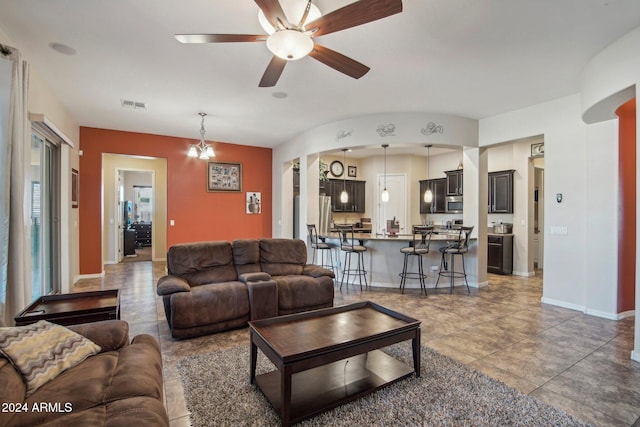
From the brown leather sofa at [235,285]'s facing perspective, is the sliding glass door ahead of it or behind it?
behind

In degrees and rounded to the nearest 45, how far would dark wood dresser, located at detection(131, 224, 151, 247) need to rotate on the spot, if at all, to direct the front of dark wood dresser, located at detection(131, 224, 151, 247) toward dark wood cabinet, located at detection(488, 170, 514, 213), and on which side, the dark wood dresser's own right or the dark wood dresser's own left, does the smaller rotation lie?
approximately 45° to the dark wood dresser's own left

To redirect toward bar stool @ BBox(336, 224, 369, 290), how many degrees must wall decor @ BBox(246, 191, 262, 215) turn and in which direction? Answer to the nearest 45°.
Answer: approximately 45° to its left

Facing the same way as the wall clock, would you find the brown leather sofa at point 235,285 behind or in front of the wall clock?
in front

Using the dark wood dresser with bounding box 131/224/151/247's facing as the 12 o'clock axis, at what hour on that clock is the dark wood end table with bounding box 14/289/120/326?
The dark wood end table is roughly at 12 o'clock from the dark wood dresser.

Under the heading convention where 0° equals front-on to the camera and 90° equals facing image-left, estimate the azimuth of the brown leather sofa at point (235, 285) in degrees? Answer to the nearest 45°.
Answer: approximately 315°

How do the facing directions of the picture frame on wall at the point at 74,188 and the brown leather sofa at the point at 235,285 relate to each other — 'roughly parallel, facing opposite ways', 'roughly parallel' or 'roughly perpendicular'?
roughly perpendicular

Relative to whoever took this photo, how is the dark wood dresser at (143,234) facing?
facing the viewer

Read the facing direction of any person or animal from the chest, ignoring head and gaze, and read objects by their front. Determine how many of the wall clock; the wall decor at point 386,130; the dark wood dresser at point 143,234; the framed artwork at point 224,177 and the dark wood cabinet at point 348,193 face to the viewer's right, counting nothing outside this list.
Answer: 0

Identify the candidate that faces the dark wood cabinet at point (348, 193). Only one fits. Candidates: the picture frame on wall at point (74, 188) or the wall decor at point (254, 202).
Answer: the picture frame on wall

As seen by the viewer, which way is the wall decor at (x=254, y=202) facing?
toward the camera

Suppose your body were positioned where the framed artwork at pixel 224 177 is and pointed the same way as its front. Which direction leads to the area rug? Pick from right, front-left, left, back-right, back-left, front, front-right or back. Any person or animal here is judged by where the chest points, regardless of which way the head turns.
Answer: front

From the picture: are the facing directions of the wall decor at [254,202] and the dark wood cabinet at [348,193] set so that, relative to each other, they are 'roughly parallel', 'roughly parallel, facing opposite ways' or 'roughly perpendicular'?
roughly parallel

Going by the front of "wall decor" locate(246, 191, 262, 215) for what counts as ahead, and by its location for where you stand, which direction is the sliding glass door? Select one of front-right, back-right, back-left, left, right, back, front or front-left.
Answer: front-right

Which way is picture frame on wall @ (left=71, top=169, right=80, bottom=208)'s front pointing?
to the viewer's right

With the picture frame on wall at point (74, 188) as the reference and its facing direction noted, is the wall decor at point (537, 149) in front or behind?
in front

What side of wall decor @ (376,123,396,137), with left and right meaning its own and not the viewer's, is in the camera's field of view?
front
